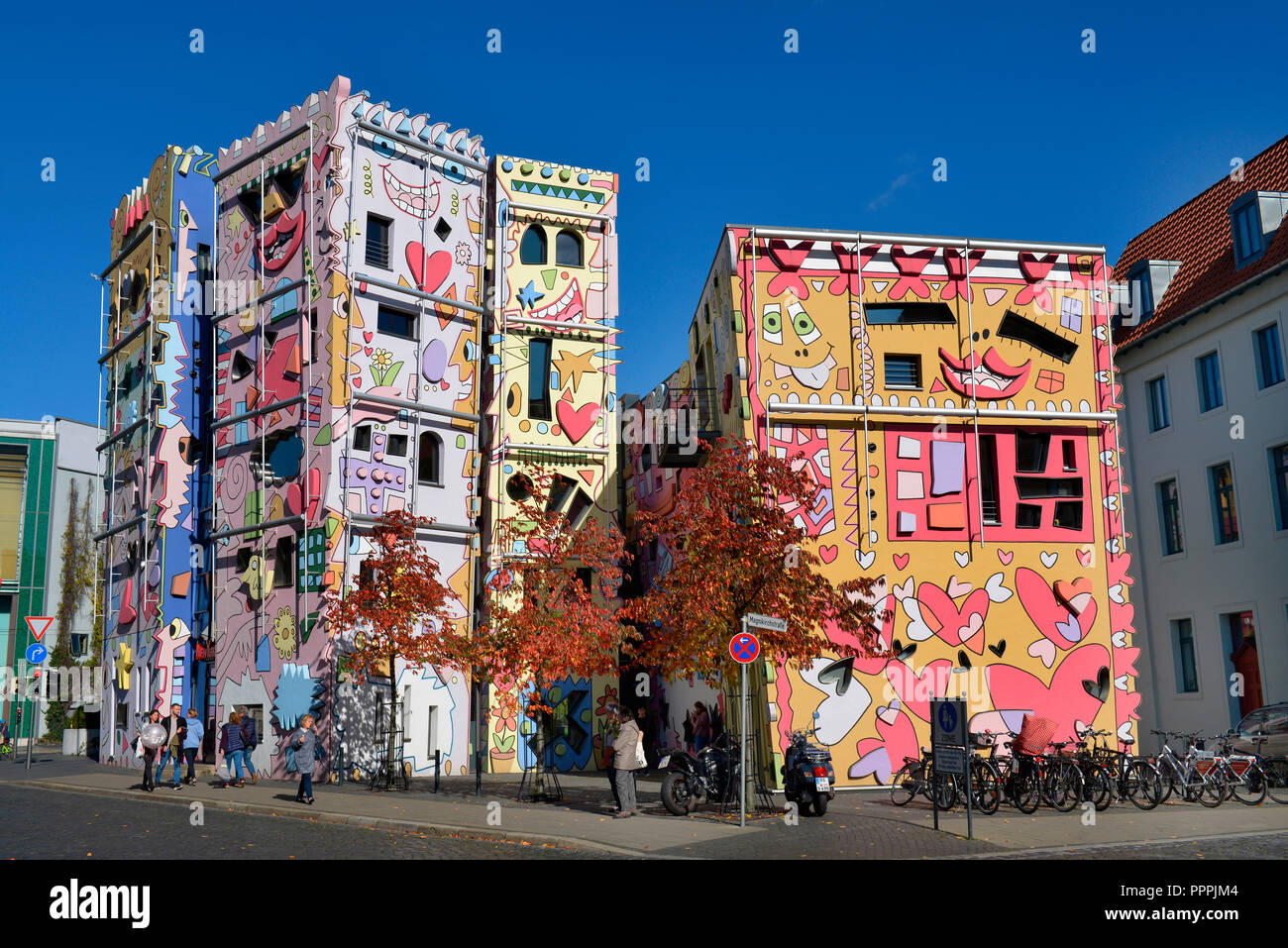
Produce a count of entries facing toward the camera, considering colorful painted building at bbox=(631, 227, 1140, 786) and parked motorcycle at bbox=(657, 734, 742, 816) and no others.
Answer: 1

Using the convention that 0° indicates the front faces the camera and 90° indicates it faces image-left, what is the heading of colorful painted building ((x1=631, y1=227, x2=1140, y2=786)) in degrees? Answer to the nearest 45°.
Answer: approximately 0°

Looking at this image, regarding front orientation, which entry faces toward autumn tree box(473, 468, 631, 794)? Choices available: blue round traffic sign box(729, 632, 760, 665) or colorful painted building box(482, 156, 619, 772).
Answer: the colorful painted building

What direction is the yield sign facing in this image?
toward the camera

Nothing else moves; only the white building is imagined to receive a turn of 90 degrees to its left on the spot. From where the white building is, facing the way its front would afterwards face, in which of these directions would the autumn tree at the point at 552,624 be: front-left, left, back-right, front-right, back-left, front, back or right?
right

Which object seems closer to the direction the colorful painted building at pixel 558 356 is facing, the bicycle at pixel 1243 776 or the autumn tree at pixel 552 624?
the autumn tree

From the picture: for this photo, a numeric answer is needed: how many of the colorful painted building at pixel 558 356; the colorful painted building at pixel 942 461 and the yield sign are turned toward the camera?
3

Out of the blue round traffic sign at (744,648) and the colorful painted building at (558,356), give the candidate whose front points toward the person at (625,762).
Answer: the colorful painted building

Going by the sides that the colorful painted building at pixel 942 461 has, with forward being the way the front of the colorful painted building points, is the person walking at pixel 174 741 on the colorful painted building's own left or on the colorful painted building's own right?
on the colorful painted building's own right

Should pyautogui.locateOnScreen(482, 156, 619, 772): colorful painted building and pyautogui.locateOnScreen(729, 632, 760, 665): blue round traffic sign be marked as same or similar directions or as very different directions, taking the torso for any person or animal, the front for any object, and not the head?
same or similar directions

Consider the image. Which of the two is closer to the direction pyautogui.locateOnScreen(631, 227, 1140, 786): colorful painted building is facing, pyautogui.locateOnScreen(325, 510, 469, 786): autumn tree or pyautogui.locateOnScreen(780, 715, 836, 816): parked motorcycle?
the parked motorcycle

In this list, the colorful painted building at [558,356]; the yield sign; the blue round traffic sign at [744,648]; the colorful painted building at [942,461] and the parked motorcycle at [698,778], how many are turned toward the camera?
4
